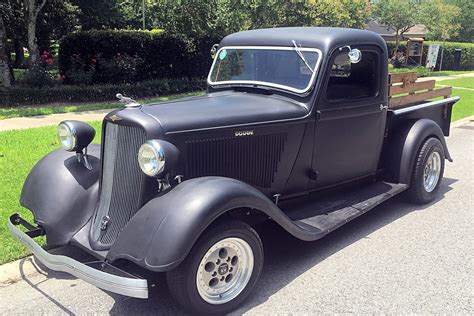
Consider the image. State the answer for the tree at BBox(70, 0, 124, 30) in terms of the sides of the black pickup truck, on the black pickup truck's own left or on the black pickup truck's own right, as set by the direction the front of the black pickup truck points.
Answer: on the black pickup truck's own right

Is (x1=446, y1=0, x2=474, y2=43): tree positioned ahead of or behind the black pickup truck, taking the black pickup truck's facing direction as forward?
behind

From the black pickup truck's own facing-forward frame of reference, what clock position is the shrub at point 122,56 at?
The shrub is roughly at 4 o'clock from the black pickup truck.

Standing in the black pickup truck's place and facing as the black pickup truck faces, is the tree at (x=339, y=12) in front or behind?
behind

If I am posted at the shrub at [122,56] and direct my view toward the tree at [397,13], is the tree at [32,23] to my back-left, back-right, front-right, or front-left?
back-left

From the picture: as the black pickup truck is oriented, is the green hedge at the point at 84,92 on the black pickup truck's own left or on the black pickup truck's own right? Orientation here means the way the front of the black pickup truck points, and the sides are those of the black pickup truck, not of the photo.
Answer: on the black pickup truck's own right

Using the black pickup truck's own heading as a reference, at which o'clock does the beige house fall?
The beige house is roughly at 5 o'clock from the black pickup truck.

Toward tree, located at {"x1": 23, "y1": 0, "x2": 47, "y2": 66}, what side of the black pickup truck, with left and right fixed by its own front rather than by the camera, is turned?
right

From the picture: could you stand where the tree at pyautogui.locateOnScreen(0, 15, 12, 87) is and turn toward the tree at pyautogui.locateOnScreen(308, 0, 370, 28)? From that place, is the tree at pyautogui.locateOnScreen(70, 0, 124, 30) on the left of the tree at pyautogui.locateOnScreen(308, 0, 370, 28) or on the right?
left

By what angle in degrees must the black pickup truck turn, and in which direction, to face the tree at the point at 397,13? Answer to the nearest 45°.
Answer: approximately 135° to its right

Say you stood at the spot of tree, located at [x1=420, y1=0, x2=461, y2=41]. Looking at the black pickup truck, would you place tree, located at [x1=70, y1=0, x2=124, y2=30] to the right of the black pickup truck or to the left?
right

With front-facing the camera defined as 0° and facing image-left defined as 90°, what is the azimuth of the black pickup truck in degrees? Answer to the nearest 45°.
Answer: approximately 45°

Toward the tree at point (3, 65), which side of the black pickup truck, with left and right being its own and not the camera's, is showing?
right
